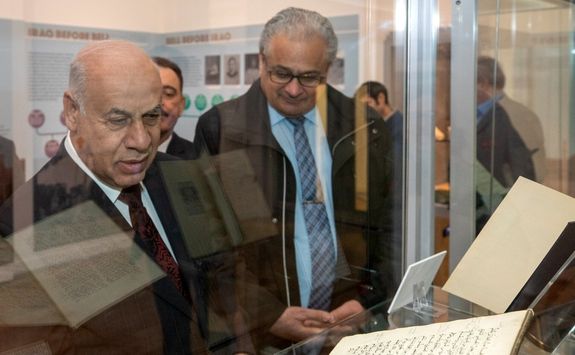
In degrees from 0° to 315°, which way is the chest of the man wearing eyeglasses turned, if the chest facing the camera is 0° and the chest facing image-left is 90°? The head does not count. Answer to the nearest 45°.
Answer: approximately 0°

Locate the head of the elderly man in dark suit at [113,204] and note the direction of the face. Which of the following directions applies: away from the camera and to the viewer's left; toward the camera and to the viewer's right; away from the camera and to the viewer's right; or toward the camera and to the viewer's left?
toward the camera and to the viewer's right

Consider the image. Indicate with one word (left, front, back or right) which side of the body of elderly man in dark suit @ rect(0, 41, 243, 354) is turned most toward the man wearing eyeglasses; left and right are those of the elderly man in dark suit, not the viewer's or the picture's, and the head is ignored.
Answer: left
